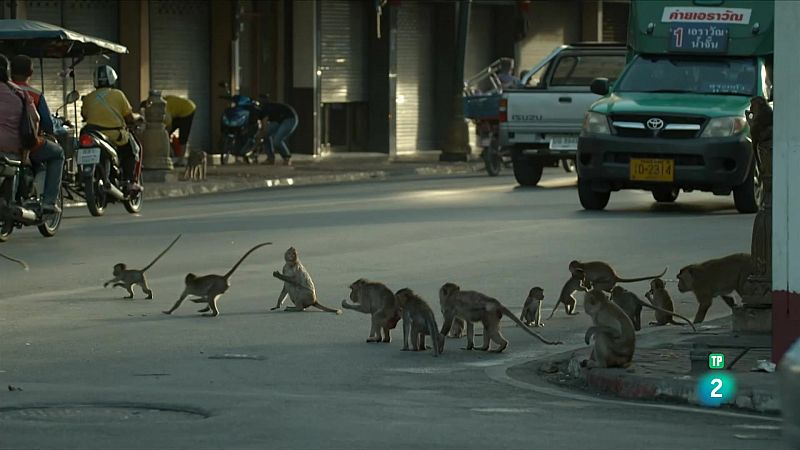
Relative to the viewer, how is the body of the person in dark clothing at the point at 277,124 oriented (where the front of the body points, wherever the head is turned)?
to the viewer's left

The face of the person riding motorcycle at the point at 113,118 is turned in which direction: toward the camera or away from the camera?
away from the camera

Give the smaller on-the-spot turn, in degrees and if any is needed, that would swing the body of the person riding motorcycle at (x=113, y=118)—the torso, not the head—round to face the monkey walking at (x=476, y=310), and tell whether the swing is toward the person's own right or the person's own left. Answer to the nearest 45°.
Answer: approximately 135° to the person's own right

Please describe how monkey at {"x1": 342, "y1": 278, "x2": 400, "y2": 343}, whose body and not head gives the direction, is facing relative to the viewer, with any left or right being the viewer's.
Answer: facing to the left of the viewer

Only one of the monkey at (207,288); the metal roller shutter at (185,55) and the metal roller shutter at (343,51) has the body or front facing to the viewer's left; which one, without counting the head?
the monkey

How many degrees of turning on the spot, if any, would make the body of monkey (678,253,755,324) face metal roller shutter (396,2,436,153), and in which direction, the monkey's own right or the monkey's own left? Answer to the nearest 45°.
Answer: approximately 90° to the monkey's own right

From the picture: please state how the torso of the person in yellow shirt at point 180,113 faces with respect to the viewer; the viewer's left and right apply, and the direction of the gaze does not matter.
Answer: facing to the left of the viewer

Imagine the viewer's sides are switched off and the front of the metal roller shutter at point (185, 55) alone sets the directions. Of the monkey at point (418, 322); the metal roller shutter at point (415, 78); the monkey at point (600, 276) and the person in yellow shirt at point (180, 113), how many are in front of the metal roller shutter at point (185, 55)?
3

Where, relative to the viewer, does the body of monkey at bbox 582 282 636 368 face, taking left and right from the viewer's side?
facing to the left of the viewer

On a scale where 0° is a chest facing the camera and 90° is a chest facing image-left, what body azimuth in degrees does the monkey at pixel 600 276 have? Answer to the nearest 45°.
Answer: approximately 90°

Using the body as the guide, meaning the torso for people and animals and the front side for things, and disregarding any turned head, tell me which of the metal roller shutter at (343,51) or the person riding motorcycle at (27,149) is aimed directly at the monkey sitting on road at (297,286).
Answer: the metal roller shutter
